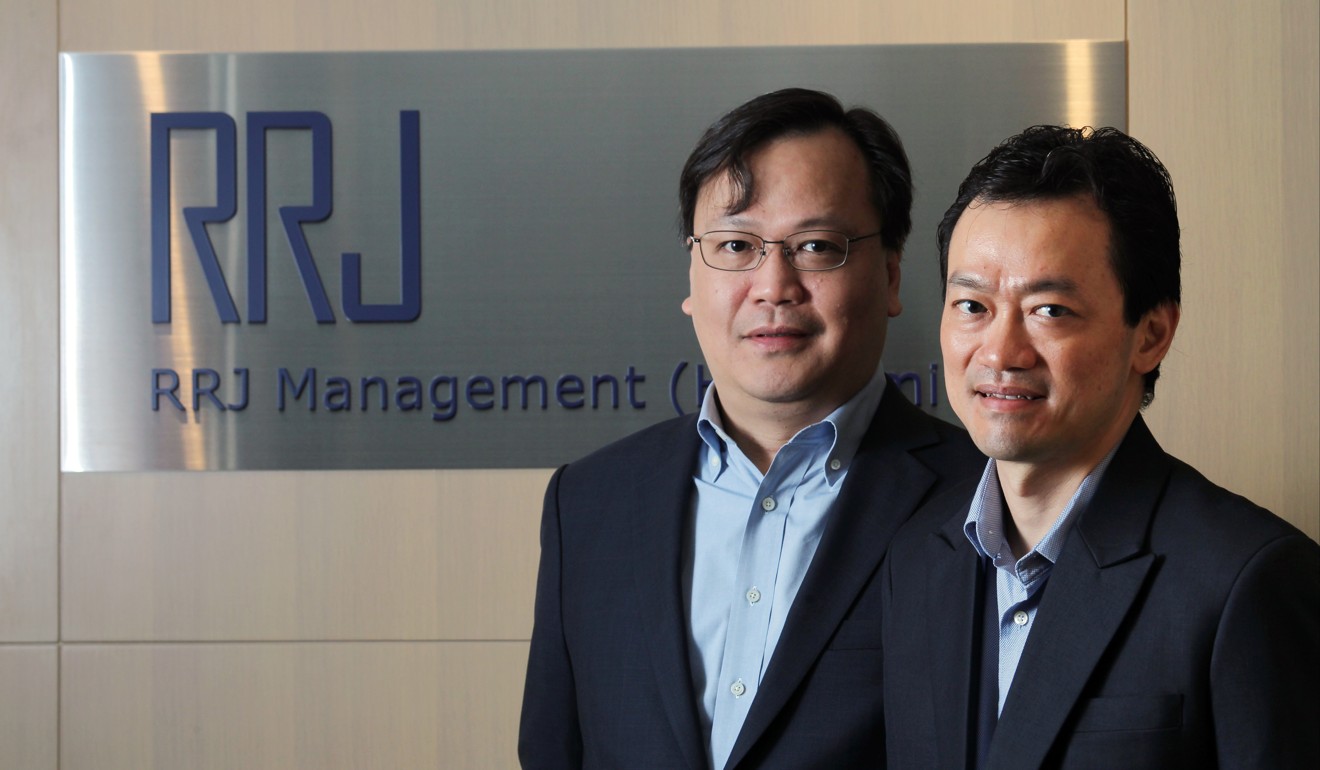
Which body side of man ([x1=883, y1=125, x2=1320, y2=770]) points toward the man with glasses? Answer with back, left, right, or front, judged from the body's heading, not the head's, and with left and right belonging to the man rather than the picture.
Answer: right

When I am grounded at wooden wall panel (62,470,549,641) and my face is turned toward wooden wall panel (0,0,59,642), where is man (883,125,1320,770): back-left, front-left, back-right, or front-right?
back-left

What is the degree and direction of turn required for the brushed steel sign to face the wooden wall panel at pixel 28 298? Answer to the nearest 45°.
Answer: approximately 90° to its right

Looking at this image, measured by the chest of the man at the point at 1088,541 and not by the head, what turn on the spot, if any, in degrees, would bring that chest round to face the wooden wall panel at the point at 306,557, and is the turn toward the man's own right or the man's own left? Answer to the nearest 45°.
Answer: approximately 90° to the man's own right

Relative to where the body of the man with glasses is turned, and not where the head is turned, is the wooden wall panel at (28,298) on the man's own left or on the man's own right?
on the man's own right

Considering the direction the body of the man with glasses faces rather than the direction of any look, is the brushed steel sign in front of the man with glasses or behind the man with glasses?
behind

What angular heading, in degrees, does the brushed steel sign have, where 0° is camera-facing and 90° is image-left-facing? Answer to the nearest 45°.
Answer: approximately 0°

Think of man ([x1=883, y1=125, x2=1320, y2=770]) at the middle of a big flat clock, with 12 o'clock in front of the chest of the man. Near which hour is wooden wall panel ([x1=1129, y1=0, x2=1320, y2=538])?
The wooden wall panel is roughly at 5 o'clock from the man.

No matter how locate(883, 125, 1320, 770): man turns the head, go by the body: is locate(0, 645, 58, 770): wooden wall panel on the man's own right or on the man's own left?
on the man's own right
